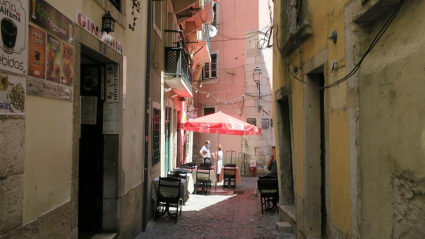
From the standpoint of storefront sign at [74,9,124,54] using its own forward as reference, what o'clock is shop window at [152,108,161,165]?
The shop window is roughly at 8 o'clock from the storefront sign.

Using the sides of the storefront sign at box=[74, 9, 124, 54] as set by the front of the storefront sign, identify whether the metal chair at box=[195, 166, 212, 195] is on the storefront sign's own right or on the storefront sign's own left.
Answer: on the storefront sign's own left

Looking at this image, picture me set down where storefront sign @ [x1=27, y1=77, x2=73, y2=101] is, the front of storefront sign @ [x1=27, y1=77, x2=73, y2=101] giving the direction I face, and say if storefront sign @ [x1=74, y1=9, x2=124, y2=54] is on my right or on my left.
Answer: on my left

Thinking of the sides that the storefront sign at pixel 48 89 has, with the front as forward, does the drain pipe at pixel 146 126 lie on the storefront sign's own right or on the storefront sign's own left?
on the storefront sign's own left

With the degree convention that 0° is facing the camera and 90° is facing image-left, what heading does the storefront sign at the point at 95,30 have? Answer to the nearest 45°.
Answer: approximately 315°

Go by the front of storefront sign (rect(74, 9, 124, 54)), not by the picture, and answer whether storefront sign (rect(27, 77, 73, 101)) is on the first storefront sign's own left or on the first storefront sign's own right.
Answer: on the first storefront sign's own right

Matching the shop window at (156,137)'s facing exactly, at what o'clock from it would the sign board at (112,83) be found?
The sign board is roughly at 2 o'clock from the shop window.
